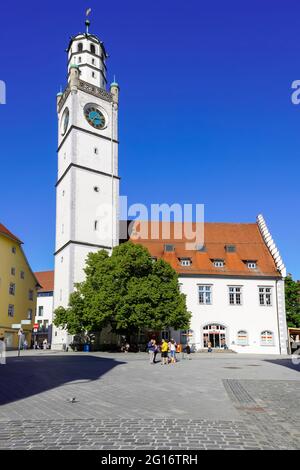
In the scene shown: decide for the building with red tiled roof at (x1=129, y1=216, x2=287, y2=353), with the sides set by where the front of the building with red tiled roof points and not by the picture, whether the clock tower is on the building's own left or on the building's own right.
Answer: on the building's own right

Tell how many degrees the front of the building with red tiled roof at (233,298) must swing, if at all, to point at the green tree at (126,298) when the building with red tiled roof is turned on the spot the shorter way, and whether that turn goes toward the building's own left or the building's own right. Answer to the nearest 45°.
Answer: approximately 45° to the building's own right

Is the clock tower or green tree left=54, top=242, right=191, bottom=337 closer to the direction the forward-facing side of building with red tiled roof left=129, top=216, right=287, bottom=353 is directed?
the green tree

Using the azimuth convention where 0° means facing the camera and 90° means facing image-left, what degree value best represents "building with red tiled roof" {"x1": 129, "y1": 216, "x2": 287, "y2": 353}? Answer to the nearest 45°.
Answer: approximately 0°
